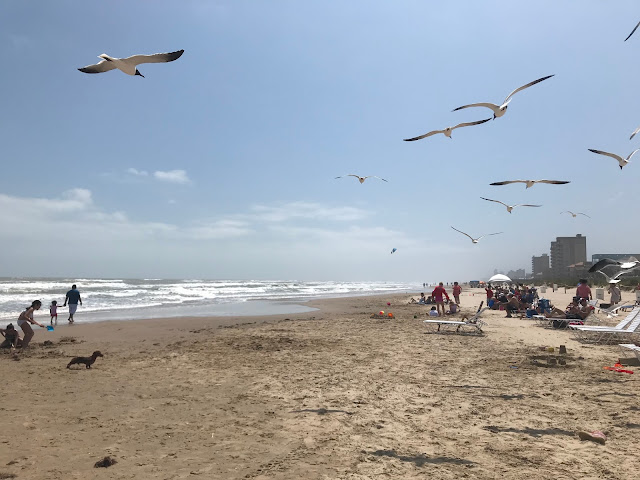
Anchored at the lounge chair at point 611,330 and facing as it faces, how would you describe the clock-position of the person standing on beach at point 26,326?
The person standing on beach is roughly at 11 o'clock from the lounge chair.

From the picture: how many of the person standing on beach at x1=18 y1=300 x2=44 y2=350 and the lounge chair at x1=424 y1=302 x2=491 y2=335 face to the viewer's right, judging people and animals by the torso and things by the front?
1

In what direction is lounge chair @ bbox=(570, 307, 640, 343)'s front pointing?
to the viewer's left

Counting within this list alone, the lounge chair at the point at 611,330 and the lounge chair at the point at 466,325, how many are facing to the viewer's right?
0

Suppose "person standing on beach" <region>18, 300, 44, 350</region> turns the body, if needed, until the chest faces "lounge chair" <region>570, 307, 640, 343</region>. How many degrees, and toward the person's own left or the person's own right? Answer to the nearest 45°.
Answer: approximately 45° to the person's own right

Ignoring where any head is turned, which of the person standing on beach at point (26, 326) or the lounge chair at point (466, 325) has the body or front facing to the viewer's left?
the lounge chair

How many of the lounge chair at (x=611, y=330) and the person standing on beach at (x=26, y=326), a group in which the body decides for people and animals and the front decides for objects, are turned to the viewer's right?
1

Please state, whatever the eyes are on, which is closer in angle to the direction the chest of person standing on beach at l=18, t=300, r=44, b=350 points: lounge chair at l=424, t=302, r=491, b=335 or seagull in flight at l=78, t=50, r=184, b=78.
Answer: the lounge chair

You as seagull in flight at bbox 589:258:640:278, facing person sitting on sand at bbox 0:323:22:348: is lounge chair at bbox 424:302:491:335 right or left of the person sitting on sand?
right

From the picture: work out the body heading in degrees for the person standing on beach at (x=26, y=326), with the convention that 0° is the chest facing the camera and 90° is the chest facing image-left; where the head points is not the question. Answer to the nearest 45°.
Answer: approximately 270°

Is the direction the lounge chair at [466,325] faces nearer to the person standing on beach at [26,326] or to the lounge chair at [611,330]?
the person standing on beach

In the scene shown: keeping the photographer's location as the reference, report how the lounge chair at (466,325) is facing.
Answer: facing to the left of the viewer
